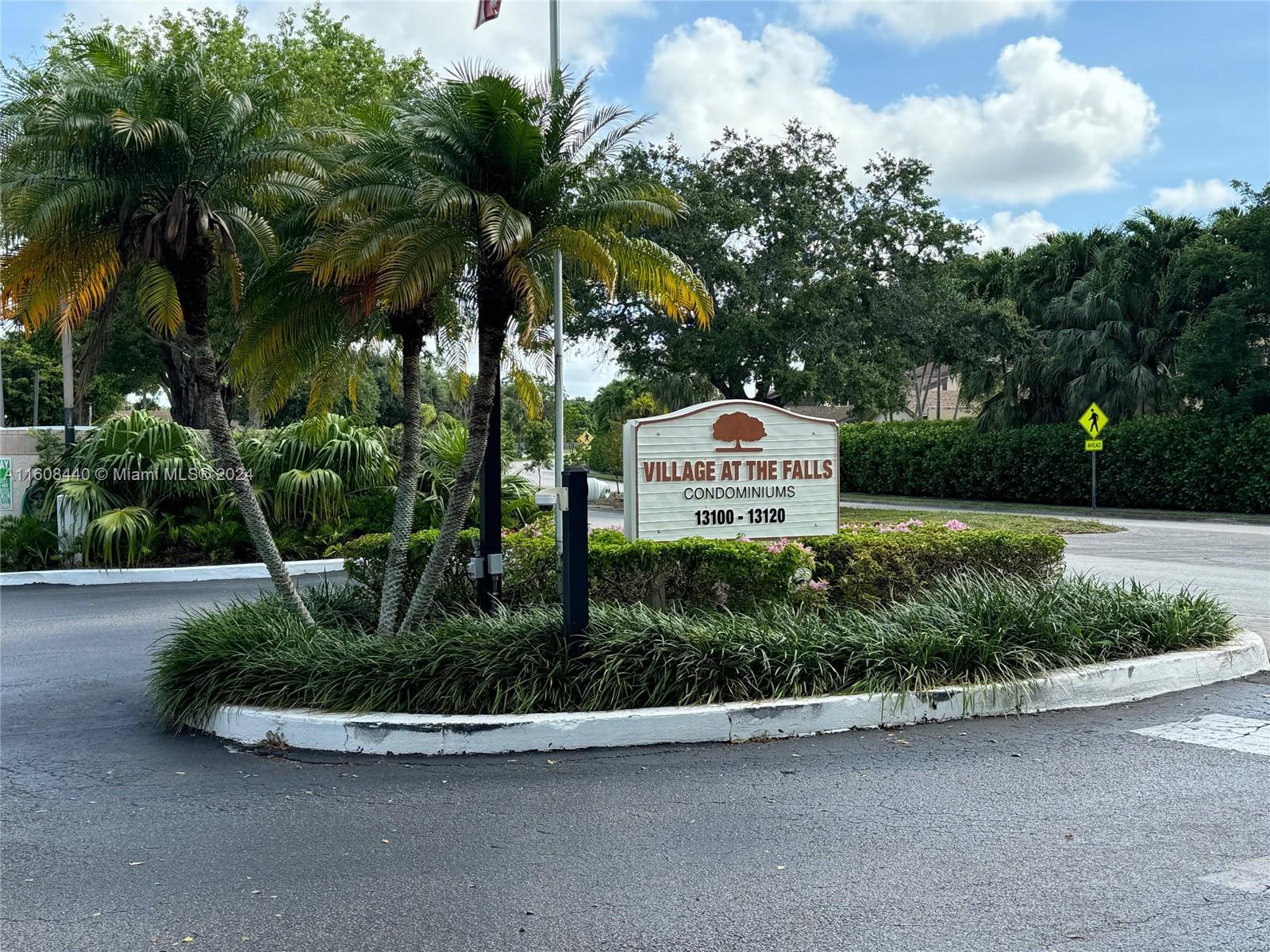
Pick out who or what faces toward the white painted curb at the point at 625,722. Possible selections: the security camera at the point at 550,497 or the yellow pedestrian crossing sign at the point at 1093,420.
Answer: the yellow pedestrian crossing sign

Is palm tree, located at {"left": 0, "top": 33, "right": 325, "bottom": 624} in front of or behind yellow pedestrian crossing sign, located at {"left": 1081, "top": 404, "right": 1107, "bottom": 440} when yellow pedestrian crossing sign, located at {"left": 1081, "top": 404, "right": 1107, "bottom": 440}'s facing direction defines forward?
in front

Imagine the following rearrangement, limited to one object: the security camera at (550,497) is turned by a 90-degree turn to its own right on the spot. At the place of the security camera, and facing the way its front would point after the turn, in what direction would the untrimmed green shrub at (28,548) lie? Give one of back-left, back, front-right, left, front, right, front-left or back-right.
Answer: front-left

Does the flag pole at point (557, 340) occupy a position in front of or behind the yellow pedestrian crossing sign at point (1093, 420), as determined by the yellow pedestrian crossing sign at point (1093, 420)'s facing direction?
in front

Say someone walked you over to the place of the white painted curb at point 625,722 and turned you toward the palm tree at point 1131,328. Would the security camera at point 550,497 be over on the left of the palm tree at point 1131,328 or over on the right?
left

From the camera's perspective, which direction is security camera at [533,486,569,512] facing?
to the viewer's left

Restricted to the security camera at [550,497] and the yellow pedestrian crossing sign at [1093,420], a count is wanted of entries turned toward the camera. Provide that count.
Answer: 1

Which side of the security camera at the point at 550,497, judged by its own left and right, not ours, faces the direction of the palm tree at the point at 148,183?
front

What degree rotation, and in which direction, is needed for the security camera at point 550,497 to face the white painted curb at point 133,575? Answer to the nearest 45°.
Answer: approximately 45° to its right

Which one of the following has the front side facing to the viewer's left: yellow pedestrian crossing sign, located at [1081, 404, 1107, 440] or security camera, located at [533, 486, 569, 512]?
the security camera

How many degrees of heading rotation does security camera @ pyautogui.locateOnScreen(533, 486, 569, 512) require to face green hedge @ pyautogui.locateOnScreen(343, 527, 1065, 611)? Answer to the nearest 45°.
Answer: approximately 180°

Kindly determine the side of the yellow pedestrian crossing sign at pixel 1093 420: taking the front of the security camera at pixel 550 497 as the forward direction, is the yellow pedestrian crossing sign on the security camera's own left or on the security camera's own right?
on the security camera's own right

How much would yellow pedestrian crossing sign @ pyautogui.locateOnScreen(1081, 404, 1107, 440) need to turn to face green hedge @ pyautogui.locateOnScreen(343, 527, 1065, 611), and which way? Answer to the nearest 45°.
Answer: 0° — it already faces it

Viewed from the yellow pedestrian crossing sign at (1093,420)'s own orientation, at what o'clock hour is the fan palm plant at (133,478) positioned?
The fan palm plant is roughly at 1 o'clock from the yellow pedestrian crossing sign.

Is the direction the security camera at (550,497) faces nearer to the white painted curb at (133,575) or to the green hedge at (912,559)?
the white painted curb
